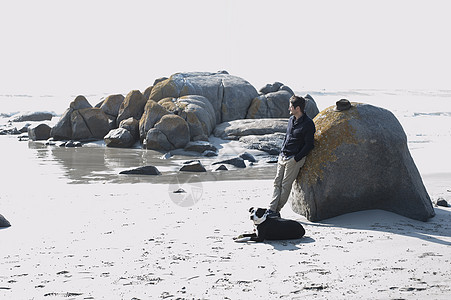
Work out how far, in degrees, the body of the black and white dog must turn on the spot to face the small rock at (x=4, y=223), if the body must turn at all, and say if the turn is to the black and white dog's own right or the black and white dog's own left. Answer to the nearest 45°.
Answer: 0° — it already faces it

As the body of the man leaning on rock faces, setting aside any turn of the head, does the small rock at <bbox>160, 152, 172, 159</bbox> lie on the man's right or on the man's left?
on the man's right

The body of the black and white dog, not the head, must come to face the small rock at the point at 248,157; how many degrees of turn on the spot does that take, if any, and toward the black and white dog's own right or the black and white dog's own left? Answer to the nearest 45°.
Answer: approximately 90° to the black and white dog's own right

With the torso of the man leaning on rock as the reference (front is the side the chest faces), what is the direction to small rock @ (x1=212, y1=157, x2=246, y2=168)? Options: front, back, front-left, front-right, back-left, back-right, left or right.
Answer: back-right

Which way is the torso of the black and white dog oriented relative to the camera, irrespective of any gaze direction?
to the viewer's left

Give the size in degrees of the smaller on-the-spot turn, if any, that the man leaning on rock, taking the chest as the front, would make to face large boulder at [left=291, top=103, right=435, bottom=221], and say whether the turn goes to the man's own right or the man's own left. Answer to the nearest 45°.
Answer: approximately 135° to the man's own left

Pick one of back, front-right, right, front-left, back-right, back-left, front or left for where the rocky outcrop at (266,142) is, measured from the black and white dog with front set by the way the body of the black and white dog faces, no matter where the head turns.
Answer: right

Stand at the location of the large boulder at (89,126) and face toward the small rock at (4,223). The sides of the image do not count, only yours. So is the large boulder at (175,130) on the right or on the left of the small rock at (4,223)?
left

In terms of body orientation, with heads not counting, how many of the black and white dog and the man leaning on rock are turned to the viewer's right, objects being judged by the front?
0

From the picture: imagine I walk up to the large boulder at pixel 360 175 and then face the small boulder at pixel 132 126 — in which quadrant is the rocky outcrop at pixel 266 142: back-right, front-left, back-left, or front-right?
front-right

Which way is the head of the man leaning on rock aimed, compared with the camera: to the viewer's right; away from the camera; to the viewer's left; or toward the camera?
to the viewer's left

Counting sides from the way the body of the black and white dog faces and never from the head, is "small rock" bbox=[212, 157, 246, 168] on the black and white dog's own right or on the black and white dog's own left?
on the black and white dog's own right

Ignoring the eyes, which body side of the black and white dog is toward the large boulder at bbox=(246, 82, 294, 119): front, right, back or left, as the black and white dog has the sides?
right
